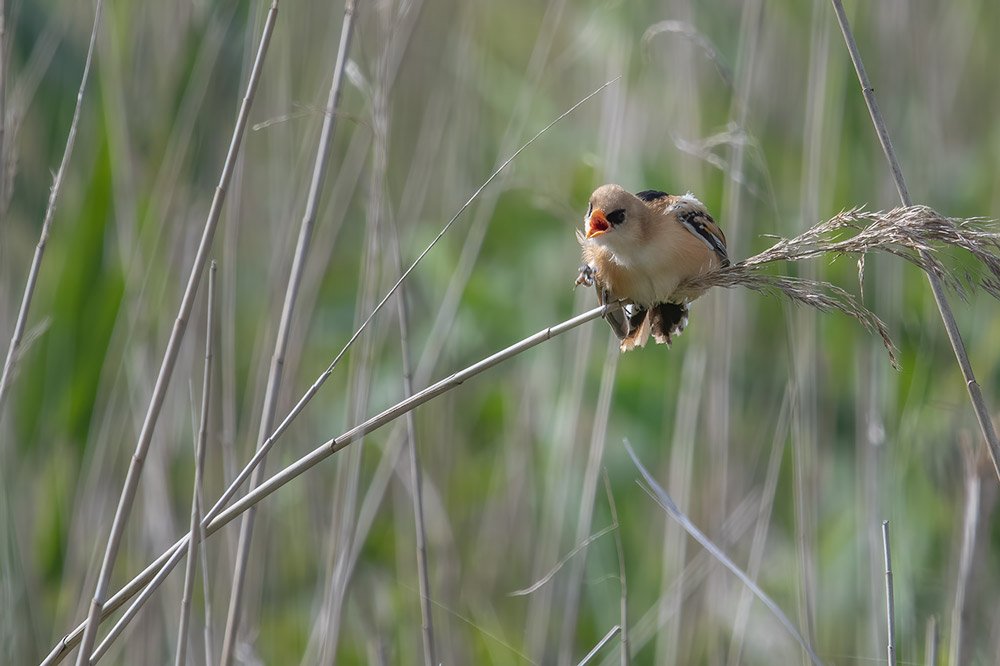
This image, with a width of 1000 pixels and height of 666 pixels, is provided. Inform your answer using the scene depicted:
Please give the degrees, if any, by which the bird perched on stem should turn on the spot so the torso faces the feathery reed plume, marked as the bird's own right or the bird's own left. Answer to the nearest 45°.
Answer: approximately 90° to the bird's own left

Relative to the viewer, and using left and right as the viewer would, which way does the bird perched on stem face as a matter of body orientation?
facing the viewer and to the left of the viewer

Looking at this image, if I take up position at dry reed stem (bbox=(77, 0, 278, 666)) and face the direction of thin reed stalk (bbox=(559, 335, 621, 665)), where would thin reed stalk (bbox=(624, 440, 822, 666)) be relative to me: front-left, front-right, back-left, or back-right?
front-right

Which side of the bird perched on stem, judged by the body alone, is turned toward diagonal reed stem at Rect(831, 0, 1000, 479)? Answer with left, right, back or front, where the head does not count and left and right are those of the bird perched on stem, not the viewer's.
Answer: left
